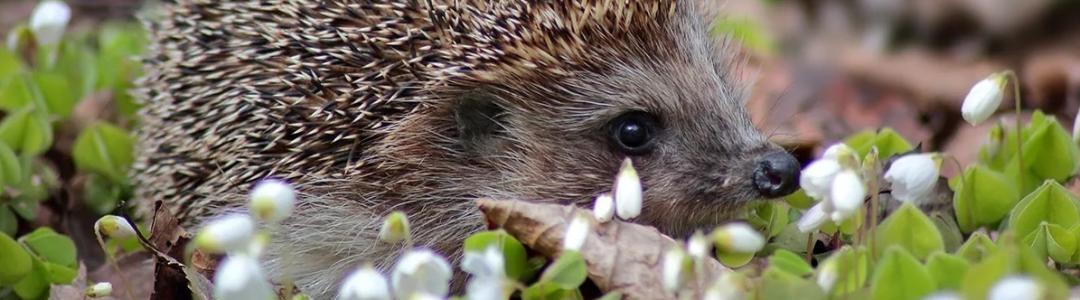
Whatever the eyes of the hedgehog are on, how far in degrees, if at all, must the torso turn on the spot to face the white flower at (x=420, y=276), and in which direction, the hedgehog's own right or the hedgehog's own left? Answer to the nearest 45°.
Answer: approximately 90° to the hedgehog's own right

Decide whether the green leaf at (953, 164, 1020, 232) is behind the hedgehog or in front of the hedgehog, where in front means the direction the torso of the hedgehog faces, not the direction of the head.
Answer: in front

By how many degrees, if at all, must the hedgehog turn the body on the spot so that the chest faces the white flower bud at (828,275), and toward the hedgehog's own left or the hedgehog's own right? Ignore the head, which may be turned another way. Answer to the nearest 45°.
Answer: approximately 45° to the hedgehog's own right

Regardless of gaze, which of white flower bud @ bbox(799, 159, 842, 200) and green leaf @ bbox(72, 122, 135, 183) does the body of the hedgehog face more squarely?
the white flower bud

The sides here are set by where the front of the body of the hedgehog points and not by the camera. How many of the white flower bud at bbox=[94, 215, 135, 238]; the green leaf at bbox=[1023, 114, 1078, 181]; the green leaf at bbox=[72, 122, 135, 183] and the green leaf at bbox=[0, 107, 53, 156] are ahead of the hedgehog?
1

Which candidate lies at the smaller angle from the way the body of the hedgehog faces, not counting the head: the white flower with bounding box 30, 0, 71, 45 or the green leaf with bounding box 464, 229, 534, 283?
the green leaf

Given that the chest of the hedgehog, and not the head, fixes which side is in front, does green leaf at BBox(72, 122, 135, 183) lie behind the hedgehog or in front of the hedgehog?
behind

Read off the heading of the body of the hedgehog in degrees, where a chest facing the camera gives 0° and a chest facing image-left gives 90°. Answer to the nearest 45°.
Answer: approximately 270°

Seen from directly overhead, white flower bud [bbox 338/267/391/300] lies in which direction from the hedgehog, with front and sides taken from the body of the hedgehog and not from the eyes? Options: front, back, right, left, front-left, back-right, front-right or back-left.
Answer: right

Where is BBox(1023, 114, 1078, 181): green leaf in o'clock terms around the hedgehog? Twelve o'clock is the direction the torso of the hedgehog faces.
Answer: The green leaf is roughly at 12 o'clock from the hedgehog.

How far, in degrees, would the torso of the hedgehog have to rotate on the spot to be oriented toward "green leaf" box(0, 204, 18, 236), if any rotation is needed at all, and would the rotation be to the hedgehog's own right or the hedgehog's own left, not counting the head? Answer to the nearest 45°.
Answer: approximately 180°

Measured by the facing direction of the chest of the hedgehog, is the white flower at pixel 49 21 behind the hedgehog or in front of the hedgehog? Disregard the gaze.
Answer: behind
